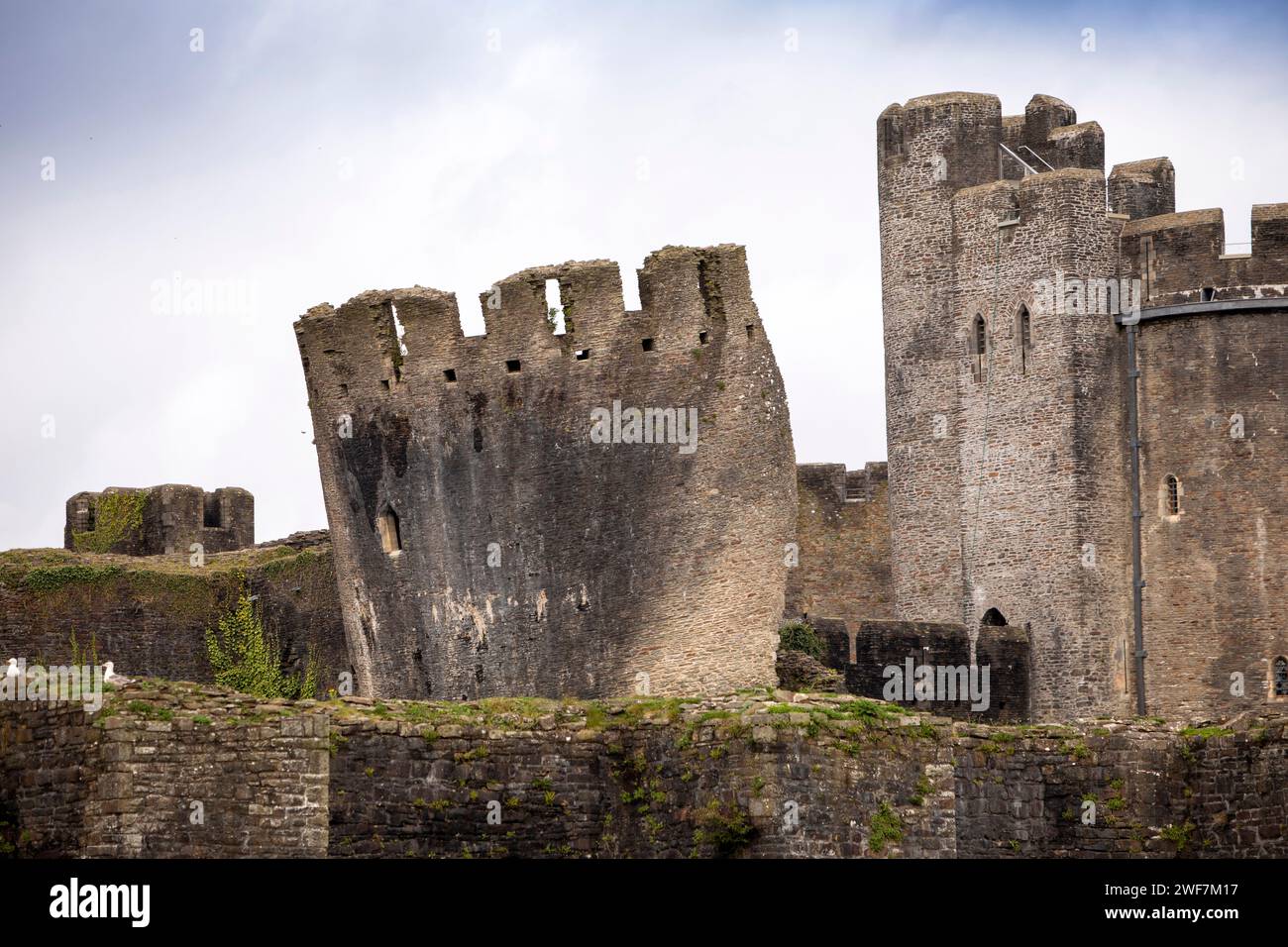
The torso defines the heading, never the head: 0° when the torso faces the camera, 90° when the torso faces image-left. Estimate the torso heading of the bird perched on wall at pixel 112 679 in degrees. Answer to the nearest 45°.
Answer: approximately 90°
